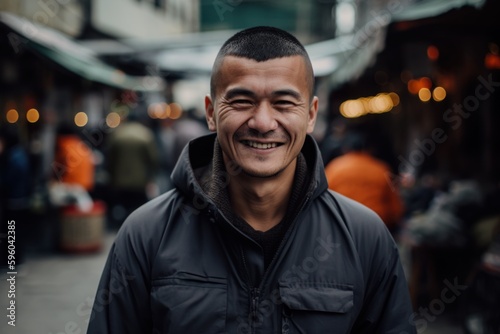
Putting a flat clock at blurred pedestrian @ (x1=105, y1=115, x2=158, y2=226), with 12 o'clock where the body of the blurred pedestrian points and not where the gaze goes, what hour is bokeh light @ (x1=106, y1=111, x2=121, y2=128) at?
The bokeh light is roughly at 12 o'clock from the blurred pedestrian.

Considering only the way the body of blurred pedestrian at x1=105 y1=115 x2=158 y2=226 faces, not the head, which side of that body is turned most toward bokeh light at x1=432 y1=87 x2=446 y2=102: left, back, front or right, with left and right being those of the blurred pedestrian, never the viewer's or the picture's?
right

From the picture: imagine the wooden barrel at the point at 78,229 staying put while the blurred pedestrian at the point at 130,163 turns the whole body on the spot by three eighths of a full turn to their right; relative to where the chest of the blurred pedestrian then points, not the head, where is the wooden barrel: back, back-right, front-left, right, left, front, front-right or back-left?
right

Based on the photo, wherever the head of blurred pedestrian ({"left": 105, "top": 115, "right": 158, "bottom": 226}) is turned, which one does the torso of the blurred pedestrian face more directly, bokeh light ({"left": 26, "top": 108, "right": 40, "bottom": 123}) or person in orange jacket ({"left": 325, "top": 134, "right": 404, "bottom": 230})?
the bokeh light

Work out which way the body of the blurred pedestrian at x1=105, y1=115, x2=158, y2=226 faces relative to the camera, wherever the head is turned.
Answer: away from the camera

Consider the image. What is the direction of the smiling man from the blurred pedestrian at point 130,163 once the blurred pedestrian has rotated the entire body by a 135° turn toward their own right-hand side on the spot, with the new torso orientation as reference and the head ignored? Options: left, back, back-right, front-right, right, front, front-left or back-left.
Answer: front-right
